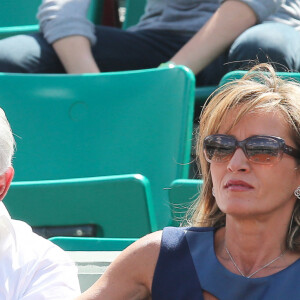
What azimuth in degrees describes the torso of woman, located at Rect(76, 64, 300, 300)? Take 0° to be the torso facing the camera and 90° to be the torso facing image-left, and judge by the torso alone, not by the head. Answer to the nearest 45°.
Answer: approximately 45°

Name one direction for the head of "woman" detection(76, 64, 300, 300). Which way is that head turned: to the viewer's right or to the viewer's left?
to the viewer's left

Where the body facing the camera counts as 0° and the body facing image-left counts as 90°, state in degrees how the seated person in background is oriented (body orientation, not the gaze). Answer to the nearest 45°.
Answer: approximately 0°

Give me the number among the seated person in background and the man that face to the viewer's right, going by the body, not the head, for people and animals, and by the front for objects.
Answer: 0

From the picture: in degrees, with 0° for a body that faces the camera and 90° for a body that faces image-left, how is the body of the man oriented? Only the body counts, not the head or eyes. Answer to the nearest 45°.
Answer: approximately 45°

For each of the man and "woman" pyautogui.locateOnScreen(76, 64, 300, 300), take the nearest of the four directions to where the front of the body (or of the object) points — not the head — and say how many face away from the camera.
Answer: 0

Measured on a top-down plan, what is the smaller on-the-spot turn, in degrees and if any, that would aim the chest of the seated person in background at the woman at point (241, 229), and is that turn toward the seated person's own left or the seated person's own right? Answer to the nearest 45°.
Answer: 0° — they already face them
